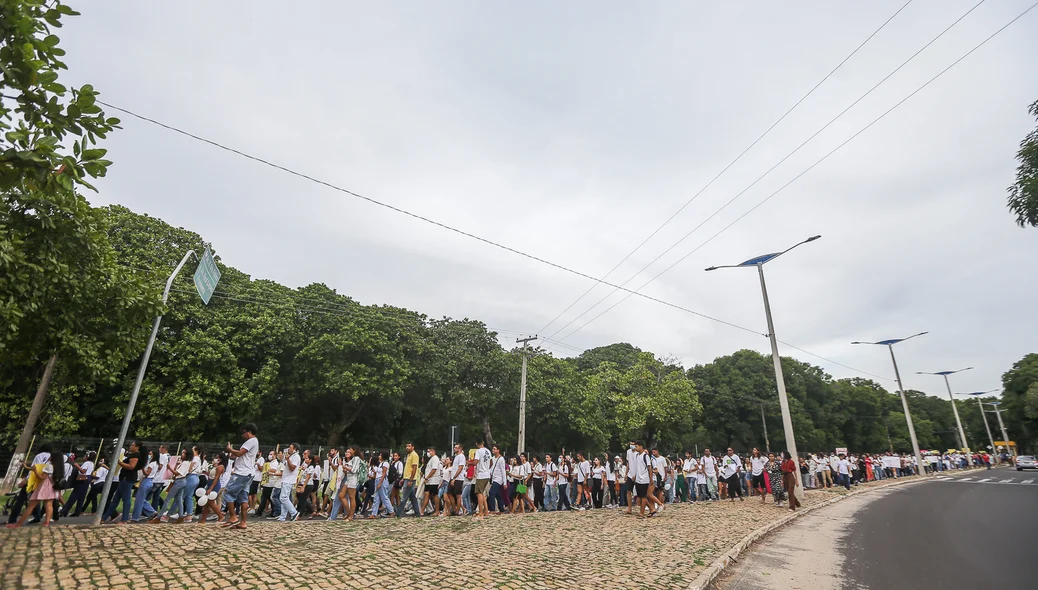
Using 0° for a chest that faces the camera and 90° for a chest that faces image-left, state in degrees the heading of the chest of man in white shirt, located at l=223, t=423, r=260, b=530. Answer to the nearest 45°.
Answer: approximately 90°

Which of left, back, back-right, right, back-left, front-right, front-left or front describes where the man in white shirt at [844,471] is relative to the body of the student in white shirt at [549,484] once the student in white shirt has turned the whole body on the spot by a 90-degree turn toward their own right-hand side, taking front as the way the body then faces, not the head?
right

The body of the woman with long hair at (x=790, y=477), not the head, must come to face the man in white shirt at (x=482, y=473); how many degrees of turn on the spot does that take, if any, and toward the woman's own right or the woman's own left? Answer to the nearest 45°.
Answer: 0° — they already face them

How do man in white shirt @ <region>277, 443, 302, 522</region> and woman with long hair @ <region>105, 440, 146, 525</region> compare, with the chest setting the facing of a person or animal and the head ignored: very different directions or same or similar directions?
same or similar directions

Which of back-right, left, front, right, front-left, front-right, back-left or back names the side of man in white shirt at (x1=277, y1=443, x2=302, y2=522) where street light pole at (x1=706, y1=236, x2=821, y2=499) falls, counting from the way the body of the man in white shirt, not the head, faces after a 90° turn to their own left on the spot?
left

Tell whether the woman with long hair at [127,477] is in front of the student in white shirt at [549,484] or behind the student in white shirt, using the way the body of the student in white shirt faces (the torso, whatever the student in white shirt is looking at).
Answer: in front

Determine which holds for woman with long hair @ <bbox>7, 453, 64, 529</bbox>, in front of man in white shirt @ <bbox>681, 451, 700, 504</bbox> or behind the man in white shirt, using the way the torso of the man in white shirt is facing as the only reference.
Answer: in front

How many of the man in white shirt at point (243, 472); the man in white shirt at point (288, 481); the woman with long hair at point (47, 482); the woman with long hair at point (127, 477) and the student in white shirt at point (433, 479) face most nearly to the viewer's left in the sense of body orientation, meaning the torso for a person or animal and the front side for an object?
5

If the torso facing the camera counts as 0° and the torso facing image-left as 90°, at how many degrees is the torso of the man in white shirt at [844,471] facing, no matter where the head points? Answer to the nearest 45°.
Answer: approximately 45°

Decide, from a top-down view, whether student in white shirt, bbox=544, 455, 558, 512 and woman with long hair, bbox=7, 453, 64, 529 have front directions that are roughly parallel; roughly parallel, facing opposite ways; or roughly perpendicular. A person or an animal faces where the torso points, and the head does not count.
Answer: roughly parallel

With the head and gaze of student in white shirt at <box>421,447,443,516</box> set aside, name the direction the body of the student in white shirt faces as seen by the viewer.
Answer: to the viewer's left

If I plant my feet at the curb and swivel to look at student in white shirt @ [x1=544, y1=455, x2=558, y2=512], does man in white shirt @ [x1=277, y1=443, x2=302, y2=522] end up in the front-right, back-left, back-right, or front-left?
front-left

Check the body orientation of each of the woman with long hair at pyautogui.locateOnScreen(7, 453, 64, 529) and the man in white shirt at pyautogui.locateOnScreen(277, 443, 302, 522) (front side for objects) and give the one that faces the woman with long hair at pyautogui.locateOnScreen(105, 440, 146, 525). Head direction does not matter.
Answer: the man in white shirt

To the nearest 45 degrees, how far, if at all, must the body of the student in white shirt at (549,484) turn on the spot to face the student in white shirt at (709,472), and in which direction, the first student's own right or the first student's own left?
approximately 180°

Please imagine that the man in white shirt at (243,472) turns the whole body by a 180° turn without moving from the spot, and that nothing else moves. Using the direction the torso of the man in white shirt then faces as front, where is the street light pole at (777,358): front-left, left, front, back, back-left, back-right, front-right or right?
front

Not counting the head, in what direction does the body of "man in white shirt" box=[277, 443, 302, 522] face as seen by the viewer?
to the viewer's left

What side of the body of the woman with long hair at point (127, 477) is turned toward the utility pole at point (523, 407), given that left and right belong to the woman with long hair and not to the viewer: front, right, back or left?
back

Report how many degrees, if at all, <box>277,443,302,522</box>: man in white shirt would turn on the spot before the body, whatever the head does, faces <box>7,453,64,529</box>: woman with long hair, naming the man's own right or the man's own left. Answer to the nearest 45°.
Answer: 0° — they already face them

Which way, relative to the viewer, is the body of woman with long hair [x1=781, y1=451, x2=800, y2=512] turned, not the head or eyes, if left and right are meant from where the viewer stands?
facing the viewer and to the left of the viewer

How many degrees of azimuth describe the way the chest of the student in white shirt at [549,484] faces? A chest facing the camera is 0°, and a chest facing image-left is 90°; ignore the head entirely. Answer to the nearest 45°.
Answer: approximately 45°
